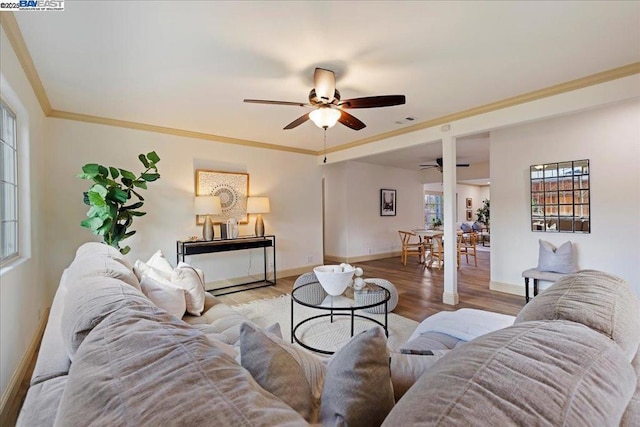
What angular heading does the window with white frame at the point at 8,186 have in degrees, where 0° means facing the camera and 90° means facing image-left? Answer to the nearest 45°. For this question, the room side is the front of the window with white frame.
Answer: approximately 270°

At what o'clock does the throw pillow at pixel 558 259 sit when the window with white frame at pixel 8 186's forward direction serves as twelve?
The throw pillow is roughly at 1 o'clock from the window with white frame.

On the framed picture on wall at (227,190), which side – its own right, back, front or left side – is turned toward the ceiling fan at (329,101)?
front

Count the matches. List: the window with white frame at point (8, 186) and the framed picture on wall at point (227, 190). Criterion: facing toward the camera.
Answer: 1

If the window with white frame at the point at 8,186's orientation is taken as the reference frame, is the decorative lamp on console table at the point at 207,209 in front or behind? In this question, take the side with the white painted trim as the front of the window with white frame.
in front

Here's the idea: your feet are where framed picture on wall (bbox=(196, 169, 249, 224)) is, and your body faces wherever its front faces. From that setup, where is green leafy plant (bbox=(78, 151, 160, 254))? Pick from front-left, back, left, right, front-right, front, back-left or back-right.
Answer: front-right

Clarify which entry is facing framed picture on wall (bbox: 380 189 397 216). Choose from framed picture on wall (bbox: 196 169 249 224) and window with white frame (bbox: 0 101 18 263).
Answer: the window with white frame

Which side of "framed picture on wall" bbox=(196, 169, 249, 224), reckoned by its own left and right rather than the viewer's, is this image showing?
front

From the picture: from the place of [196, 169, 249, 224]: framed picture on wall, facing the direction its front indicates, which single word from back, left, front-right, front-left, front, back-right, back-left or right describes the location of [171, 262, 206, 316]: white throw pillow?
front

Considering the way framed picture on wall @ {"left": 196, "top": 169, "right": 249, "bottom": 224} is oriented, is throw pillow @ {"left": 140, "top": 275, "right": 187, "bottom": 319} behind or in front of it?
in front

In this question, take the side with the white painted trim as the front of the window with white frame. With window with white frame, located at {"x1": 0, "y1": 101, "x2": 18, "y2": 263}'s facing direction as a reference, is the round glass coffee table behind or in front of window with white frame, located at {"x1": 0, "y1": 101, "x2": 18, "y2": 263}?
in front
